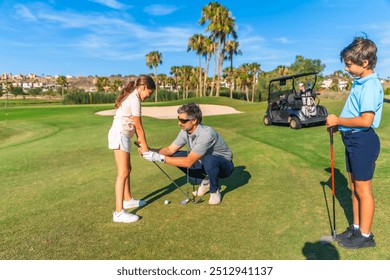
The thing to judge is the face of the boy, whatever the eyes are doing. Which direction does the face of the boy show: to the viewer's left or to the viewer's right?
to the viewer's left

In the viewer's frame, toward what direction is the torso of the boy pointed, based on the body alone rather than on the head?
to the viewer's left

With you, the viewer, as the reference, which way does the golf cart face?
facing away from the viewer and to the left of the viewer

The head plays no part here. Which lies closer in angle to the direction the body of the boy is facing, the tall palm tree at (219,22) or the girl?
the girl

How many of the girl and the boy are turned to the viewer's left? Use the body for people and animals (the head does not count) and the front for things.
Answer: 1

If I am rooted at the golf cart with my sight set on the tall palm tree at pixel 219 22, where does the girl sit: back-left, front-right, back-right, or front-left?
back-left

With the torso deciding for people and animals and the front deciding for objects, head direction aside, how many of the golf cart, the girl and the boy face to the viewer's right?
1

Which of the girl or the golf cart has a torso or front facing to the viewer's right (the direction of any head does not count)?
the girl

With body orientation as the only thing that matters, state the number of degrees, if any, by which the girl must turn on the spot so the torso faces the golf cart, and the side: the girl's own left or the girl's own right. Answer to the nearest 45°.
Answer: approximately 45° to the girl's own left

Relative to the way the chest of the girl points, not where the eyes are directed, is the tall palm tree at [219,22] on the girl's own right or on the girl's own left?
on the girl's own left

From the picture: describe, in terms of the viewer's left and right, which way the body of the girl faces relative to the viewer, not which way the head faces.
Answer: facing to the right of the viewer

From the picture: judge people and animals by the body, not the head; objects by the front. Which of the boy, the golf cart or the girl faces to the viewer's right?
the girl

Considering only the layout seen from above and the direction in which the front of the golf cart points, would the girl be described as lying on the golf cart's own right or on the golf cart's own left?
on the golf cart's own left
